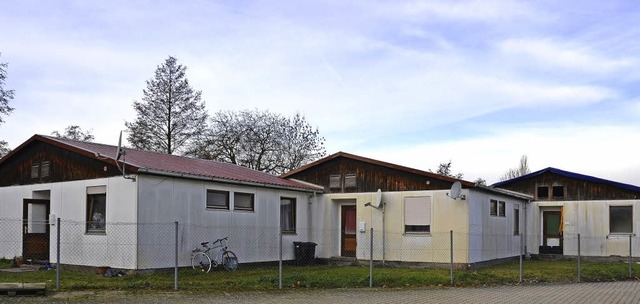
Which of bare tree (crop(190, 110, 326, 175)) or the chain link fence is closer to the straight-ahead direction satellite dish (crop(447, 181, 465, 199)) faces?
the chain link fence

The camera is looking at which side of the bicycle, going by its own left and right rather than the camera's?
right

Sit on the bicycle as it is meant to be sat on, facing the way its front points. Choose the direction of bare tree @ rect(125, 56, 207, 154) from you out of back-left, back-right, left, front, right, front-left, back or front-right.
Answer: left

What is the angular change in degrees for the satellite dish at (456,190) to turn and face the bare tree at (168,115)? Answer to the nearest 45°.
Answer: approximately 90° to its right

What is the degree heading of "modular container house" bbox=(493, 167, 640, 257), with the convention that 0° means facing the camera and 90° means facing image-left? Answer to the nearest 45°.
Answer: approximately 0°

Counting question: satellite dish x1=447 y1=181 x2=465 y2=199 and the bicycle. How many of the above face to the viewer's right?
1

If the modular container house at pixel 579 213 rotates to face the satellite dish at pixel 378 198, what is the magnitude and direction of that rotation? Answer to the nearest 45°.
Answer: approximately 45° to its right

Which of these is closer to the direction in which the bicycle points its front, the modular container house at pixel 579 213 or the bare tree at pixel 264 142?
the modular container house

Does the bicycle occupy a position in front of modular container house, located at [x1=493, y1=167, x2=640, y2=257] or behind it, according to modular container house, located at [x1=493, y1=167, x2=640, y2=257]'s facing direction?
in front

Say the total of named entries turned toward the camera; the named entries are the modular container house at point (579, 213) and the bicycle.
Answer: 1

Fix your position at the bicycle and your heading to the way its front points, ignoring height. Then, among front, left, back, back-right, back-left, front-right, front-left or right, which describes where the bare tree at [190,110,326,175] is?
left
